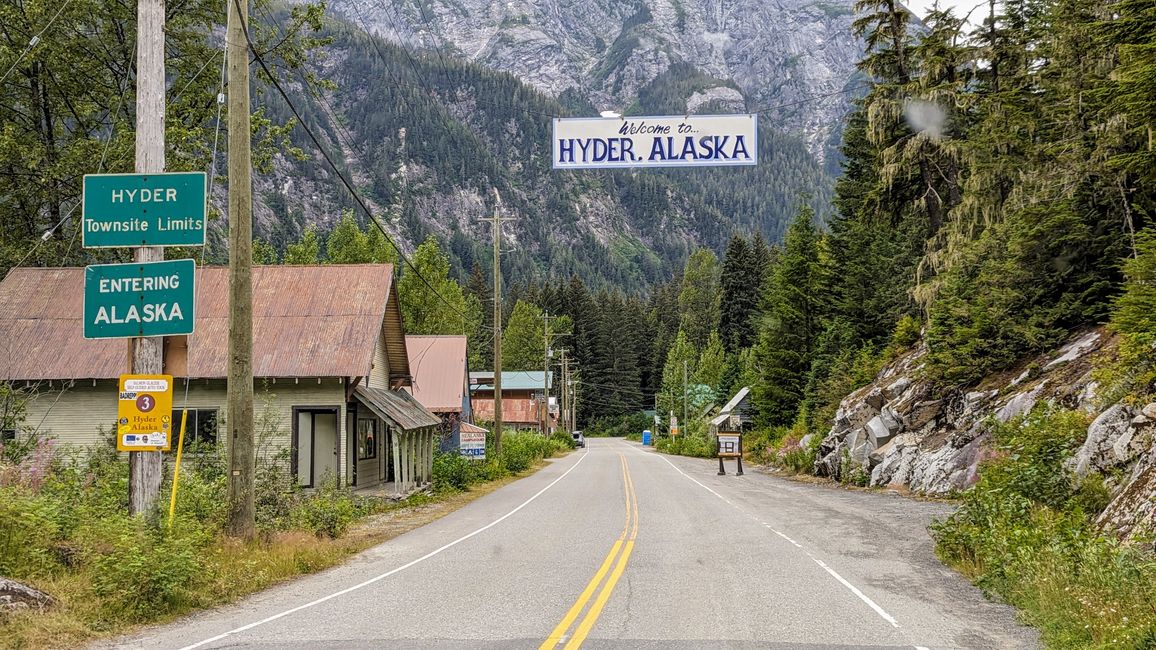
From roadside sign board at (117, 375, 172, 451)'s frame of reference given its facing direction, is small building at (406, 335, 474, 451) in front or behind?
behind

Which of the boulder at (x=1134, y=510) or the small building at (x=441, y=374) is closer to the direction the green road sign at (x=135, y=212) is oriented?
the boulder

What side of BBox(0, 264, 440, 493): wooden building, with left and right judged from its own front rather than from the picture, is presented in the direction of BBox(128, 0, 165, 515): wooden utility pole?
right

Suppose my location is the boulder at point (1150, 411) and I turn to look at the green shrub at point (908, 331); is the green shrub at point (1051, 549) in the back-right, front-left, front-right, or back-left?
back-left

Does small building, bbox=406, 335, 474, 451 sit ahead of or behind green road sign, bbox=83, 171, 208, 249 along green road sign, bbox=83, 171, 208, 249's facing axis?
behind

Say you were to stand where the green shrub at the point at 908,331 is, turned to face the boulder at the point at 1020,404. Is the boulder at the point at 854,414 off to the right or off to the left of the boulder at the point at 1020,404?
right

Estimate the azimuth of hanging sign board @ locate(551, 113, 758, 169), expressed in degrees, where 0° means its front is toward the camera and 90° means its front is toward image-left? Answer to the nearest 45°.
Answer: approximately 0°
